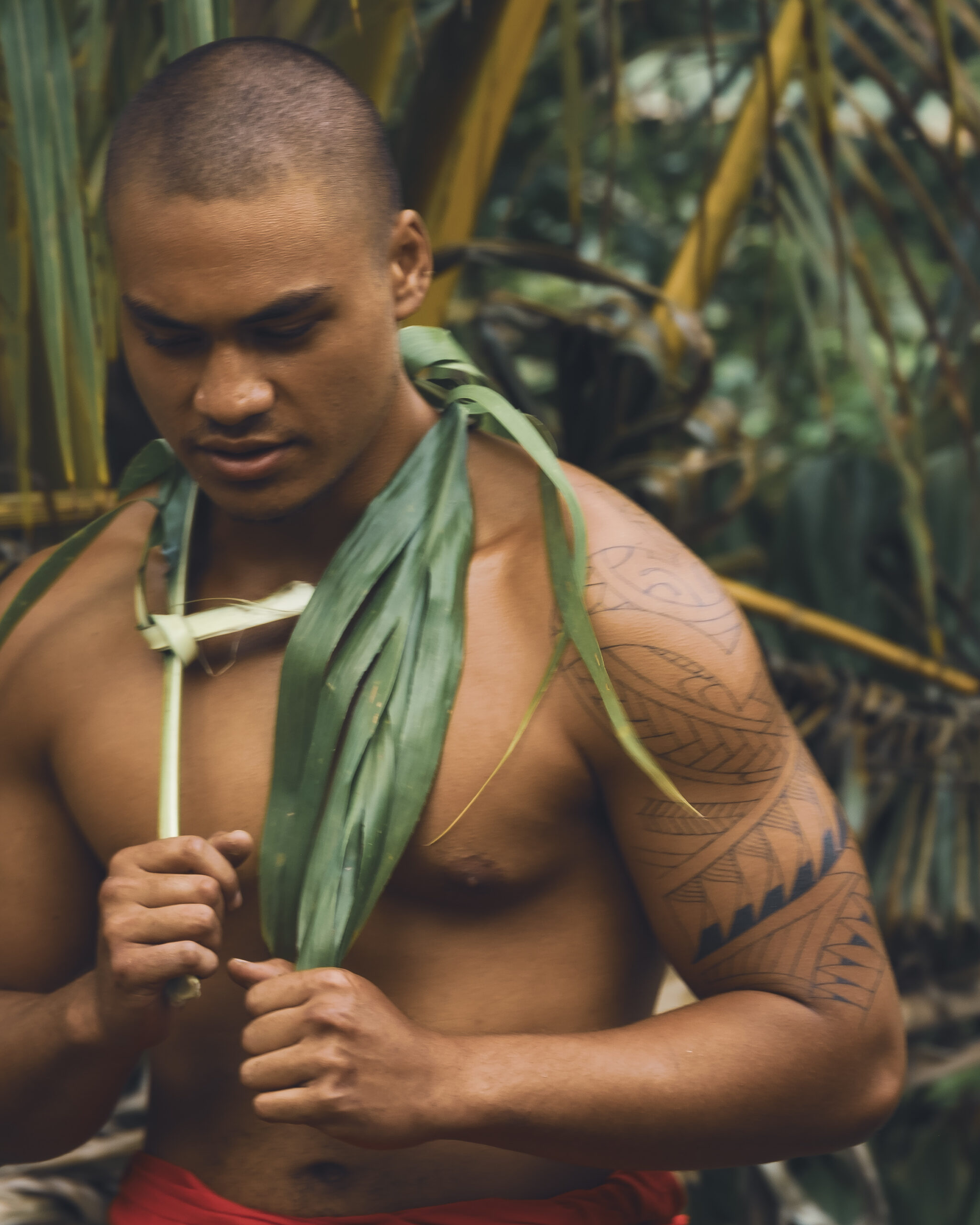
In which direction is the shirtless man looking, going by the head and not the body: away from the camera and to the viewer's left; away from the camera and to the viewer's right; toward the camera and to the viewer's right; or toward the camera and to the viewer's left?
toward the camera and to the viewer's left

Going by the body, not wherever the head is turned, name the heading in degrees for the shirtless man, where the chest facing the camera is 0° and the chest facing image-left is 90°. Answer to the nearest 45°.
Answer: approximately 45°
